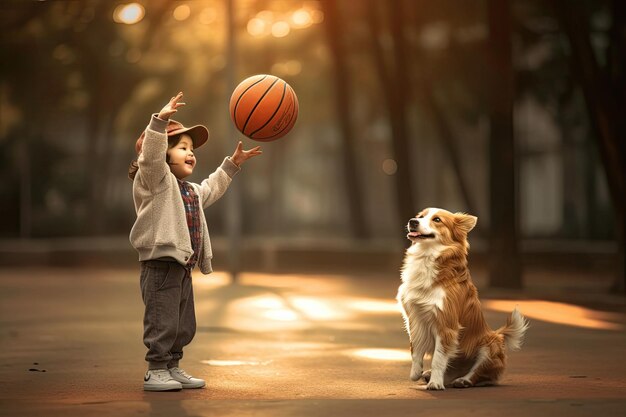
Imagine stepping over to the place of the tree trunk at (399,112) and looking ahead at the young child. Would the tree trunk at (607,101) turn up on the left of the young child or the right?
left

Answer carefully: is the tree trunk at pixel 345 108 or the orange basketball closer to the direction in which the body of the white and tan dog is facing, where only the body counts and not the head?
the orange basketball

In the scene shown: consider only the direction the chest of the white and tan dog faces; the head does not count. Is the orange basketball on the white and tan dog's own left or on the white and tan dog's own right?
on the white and tan dog's own right

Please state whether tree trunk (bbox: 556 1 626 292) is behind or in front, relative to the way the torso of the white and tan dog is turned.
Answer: behind

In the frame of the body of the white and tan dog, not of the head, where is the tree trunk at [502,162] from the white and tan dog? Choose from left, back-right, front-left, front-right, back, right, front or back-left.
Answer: back-right

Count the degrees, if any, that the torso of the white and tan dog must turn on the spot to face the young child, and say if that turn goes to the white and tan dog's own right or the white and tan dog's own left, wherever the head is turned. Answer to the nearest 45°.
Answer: approximately 45° to the white and tan dog's own right

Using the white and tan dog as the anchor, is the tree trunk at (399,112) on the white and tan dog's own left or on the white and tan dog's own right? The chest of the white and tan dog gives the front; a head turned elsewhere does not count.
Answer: on the white and tan dog's own right

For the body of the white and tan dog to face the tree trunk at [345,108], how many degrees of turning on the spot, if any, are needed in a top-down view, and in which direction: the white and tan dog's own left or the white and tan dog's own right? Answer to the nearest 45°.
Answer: approximately 135° to the white and tan dog's own right

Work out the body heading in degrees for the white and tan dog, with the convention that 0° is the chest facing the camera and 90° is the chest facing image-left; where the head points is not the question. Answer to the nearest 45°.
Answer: approximately 45°

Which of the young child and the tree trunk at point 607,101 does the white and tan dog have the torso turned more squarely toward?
the young child
